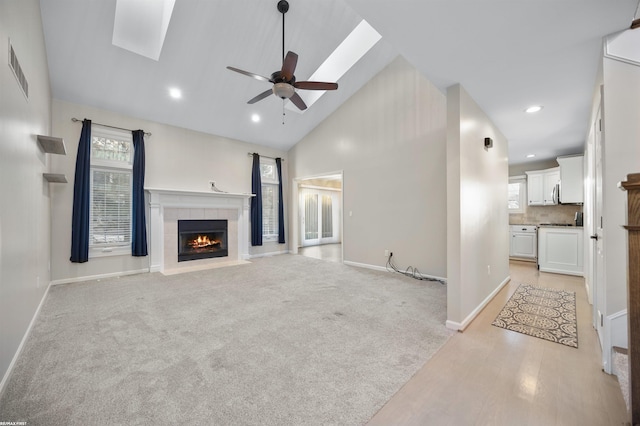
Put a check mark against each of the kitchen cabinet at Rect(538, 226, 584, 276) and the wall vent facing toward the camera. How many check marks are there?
1

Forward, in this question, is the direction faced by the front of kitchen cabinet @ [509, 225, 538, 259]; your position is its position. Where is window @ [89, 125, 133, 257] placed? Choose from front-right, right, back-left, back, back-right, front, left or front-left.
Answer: front-right

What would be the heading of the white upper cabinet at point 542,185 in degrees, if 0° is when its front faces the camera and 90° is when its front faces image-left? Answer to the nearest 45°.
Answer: approximately 0°

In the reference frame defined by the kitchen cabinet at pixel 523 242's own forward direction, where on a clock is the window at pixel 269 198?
The window is roughly at 2 o'clock from the kitchen cabinet.

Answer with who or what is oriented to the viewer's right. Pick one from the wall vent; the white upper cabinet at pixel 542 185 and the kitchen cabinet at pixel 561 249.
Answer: the wall vent

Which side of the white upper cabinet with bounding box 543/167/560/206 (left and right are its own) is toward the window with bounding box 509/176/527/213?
right

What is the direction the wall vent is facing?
to the viewer's right

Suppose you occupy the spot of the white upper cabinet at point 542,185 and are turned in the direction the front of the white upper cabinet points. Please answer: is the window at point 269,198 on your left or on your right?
on your right

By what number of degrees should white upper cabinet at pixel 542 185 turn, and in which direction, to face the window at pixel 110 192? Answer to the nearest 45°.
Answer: approximately 45° to its right

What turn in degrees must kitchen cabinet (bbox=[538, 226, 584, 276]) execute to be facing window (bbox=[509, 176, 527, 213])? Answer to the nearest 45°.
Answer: approximately 135° to its right
